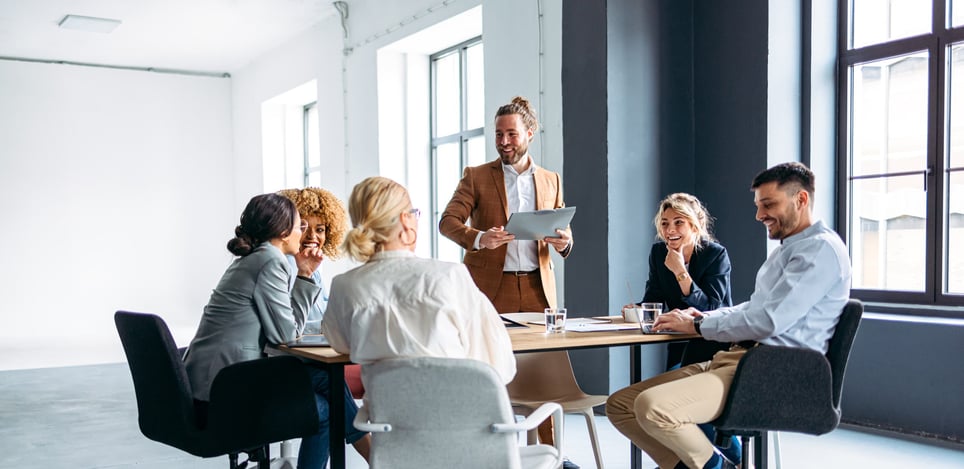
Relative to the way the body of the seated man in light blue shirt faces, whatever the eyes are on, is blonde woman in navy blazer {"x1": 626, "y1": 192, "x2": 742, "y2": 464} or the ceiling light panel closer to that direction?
the ceiling light panel

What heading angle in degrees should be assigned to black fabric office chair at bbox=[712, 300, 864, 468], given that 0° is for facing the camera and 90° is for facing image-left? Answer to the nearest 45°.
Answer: approximately 90°

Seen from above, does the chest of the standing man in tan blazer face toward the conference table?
yes

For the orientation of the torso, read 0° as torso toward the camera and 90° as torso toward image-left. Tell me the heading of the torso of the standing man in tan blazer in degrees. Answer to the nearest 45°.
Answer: approximately 0°

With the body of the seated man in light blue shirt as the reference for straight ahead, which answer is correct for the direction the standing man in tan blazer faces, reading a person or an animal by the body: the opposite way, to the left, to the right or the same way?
to the left

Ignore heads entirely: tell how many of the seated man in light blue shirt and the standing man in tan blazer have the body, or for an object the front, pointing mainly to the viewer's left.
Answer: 1

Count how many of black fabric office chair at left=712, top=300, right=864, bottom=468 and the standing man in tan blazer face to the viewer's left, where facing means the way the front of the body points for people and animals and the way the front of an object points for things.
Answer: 1

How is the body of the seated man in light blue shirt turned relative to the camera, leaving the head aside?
to the viewer's left
